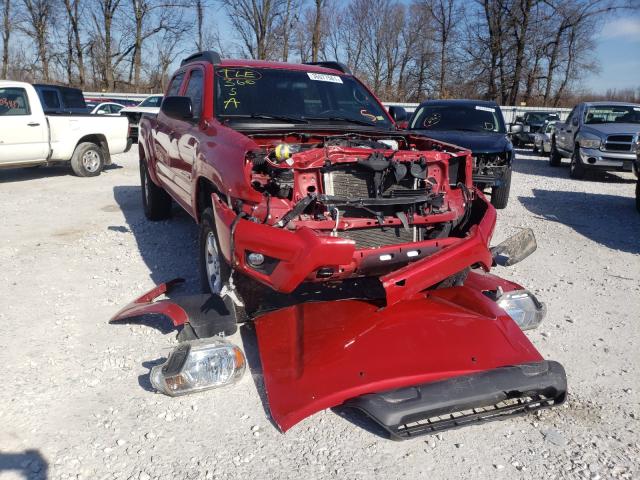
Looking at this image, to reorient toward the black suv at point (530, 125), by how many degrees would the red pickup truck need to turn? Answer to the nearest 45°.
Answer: approximately 135° to its left

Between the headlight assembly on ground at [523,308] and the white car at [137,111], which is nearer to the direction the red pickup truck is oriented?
the headlight assembly on ground

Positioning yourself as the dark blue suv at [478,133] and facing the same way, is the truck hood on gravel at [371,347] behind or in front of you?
in front

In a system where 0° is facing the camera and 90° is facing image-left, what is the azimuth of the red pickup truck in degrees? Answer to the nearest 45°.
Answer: approximately 315°

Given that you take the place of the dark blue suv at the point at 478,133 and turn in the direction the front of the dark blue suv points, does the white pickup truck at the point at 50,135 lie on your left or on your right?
on your right

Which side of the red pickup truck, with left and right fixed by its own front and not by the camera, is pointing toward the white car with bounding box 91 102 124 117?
back

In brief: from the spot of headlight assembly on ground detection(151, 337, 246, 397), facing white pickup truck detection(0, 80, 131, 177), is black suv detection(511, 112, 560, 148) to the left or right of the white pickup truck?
right

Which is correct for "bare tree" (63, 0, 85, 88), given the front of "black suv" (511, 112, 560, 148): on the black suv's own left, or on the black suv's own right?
on the black suv's own right
